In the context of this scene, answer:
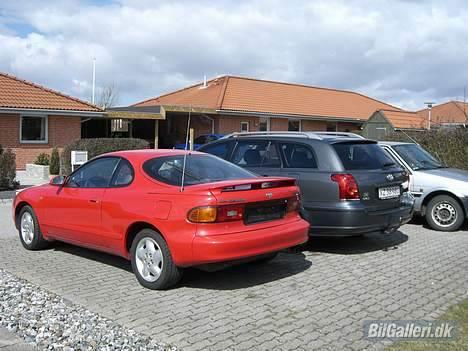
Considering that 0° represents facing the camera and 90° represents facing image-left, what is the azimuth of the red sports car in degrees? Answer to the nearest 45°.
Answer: approximately 135°

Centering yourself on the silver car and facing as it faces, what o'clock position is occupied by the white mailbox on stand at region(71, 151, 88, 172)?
The white mailbox on stand is roughly at 5 o'clock from the silver car.

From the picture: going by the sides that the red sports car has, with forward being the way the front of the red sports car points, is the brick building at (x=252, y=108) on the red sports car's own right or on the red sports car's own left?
on the red sports car's own right

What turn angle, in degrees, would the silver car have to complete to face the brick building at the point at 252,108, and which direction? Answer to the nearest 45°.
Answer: approximately 180°

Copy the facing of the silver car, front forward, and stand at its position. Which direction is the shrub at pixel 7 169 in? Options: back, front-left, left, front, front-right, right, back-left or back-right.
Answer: back-right

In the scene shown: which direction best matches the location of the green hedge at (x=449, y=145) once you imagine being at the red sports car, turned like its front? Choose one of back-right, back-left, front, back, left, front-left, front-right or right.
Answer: right

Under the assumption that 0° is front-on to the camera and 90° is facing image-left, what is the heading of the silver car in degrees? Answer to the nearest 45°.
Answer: approximately 315°

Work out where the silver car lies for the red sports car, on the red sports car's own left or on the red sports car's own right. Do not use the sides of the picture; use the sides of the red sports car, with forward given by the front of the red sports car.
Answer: on the red sports car's own right

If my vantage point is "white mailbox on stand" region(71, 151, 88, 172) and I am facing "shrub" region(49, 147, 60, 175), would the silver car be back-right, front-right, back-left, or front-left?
back-right

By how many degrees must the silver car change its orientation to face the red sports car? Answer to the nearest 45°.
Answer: approximately 90° to its right

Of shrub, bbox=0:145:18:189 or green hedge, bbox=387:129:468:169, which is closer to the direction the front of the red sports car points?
the shrub
